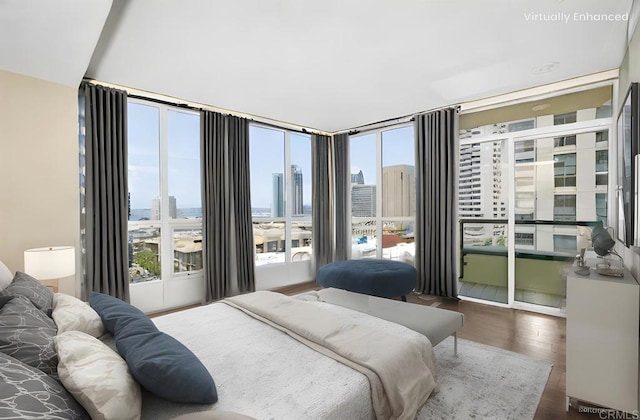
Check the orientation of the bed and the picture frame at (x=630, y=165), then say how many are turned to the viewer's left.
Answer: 1

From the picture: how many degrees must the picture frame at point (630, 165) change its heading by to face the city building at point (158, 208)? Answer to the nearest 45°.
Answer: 0° — it already faces it

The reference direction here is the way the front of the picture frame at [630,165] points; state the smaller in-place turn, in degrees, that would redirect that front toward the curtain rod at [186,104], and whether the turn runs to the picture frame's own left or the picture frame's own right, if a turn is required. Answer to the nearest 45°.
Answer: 0° — it already faces it

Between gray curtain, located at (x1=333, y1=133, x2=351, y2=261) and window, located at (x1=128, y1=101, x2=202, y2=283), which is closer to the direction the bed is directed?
the gray curtain

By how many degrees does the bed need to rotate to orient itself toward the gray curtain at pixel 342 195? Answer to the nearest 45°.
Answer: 0° — it already faces it

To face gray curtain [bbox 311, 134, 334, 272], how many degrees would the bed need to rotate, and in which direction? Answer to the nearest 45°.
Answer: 0° — it already faces it

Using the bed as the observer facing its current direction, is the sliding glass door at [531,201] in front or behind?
in front

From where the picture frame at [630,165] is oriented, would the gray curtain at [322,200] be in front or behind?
in front

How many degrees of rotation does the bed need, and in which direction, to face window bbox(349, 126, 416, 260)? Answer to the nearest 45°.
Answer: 0° — it already faces it

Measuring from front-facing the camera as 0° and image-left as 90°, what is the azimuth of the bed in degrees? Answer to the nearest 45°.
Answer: approximately 225°

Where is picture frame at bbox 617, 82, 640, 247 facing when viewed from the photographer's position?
facing to the left of the viewer

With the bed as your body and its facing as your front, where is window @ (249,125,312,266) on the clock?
The window is roughly at 11 o'clock from the bed.
